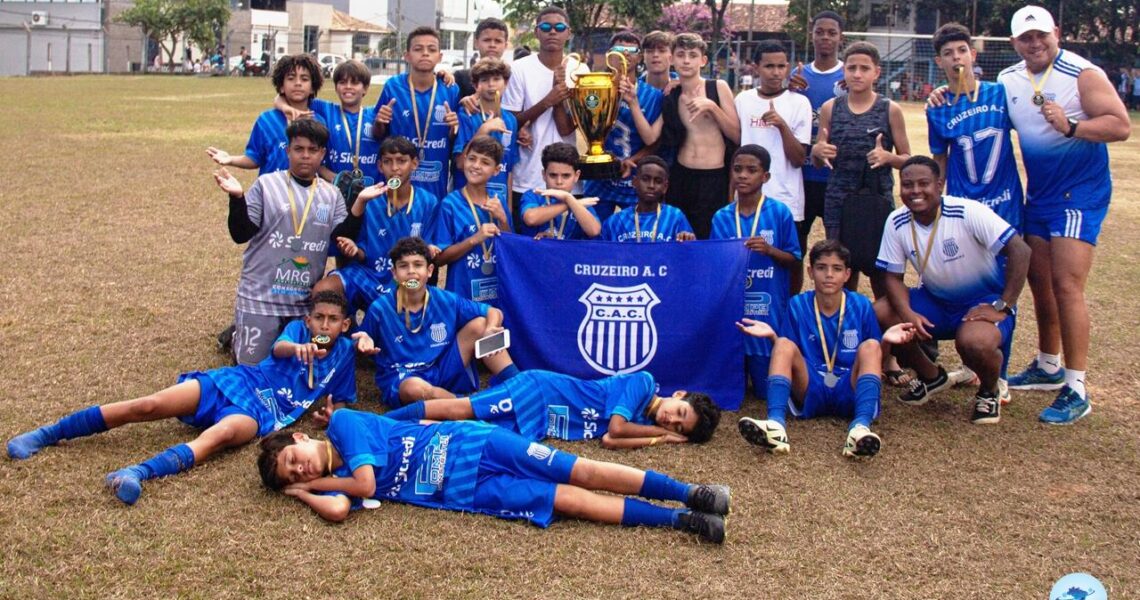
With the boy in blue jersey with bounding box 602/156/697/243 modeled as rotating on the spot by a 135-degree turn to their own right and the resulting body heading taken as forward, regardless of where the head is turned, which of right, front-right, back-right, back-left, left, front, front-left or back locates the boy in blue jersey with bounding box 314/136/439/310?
front-left

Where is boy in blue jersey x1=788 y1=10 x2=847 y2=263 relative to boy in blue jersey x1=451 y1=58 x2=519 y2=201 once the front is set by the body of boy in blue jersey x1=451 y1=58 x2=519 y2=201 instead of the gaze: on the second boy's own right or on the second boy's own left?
on the second boy's own left

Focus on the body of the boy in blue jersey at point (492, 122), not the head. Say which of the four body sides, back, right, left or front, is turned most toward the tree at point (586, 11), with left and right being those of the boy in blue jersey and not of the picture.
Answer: back

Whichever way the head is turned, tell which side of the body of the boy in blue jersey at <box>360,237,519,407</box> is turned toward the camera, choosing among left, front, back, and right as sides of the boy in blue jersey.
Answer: front

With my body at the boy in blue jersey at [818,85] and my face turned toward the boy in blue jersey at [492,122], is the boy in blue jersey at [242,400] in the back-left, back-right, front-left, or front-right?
front-left

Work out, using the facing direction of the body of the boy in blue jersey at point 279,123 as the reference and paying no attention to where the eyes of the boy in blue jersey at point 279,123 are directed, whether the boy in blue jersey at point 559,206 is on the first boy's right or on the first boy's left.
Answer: on the first boy's left

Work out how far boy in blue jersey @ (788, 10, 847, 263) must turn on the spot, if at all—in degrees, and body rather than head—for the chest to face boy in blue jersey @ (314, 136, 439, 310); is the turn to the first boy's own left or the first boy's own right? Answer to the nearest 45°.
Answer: approximately 45° to the first boy's own right

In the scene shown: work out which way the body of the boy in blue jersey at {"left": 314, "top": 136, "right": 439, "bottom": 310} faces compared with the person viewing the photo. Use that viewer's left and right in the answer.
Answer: facing the viewer

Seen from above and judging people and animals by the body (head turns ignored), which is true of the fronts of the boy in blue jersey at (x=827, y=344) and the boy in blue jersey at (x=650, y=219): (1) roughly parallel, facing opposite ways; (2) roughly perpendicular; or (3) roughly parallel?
roughly parallel

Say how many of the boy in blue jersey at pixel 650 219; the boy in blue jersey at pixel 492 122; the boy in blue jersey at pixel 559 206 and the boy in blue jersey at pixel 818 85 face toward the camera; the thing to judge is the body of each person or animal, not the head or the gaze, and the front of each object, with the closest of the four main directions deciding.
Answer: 4

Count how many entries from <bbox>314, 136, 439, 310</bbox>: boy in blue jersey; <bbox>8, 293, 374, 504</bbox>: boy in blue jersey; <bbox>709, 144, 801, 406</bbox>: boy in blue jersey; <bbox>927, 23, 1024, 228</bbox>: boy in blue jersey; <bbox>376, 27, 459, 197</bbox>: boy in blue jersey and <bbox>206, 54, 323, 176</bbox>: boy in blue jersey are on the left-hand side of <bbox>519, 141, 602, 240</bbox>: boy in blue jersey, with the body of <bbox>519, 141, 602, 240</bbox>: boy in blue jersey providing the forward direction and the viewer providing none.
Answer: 2

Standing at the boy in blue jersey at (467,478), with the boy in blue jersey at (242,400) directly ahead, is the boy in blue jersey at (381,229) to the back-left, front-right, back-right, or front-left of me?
front-right

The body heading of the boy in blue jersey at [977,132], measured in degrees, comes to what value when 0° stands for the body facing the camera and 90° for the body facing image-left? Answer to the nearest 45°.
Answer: approximately 0°

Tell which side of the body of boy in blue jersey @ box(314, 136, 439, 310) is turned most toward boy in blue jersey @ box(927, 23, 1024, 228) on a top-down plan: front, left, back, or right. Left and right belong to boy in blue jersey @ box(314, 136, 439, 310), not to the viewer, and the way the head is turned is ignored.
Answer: left

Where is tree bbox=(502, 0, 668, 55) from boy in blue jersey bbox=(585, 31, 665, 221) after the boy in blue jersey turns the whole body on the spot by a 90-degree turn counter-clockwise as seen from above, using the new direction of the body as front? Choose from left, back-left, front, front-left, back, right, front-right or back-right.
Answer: back-left

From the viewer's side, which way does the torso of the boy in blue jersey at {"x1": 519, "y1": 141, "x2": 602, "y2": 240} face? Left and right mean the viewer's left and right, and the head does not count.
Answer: facing the viewer

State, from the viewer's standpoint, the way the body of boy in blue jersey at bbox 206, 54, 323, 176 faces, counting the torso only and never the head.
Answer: toward the camera

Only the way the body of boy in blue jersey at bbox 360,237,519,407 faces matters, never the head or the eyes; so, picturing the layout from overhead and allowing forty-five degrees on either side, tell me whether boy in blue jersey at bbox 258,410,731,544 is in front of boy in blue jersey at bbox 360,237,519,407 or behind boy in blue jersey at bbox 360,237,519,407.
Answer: in front
